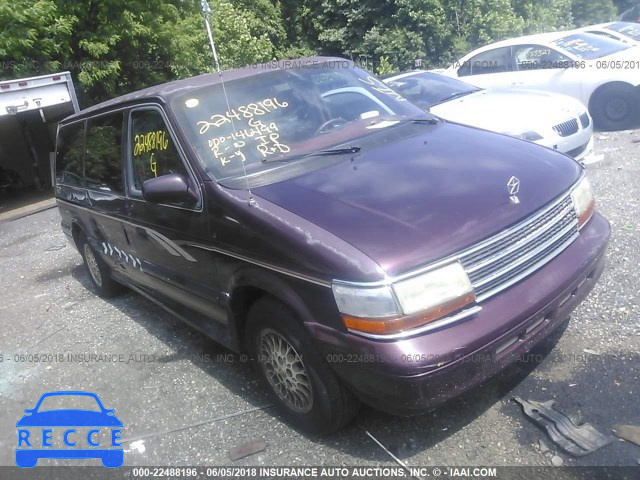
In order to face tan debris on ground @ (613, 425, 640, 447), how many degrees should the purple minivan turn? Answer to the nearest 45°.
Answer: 0° — it already faces it

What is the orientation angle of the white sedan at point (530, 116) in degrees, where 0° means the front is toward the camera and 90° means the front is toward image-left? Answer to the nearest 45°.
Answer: approximately 315°

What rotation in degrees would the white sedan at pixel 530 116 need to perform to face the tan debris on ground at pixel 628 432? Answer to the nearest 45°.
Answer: approximately 45° to its right

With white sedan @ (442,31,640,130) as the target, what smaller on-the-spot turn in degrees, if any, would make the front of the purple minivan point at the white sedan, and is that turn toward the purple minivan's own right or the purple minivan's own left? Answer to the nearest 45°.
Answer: approximately 90° to the purple minivan's own left

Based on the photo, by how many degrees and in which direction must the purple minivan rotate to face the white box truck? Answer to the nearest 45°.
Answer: approximately 180°

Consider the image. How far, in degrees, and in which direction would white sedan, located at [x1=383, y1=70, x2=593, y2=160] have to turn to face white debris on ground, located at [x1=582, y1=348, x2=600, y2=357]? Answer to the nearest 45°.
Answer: approximately 45° to its right

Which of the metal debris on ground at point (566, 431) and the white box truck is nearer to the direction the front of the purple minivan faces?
the metal debris on ground

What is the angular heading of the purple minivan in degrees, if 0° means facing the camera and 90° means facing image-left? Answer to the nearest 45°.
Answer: approximately 315°

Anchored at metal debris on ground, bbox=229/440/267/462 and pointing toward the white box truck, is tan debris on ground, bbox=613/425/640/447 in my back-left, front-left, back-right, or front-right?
back-right
